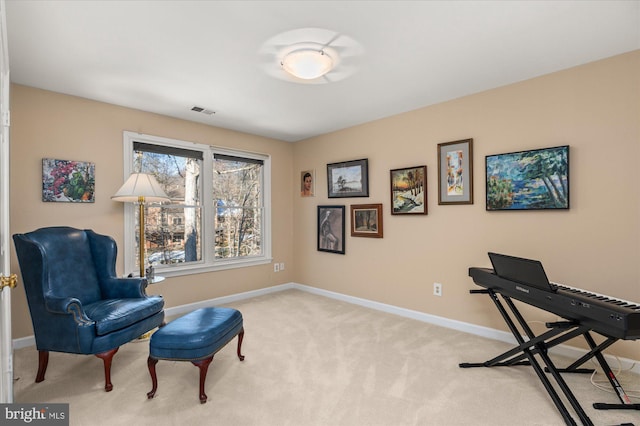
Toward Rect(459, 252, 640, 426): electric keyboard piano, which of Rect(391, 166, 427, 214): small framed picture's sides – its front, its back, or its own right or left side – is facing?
left

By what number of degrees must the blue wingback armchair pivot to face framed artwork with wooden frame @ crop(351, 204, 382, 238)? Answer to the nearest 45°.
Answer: approximately 45° to its left

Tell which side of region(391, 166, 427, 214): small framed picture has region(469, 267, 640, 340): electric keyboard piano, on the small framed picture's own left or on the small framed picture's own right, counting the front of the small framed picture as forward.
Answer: on the small framed picture's own left

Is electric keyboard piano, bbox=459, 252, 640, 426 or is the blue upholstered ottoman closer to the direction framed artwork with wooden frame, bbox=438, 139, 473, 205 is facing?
the blue upholstered ottoman

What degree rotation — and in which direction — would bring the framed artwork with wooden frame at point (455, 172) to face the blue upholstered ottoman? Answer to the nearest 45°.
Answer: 0° — it already faces it

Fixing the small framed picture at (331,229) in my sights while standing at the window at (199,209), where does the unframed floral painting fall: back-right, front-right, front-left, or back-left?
back-right

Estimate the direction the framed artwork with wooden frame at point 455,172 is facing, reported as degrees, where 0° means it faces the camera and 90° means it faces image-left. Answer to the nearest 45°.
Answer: approximately 45°

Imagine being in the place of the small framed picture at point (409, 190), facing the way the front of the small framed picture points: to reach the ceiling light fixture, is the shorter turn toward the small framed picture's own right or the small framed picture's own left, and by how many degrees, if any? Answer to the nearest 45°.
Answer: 0° — it already faces it

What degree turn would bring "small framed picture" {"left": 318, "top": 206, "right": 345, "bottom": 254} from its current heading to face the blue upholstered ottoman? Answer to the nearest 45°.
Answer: approximately 45° to its left

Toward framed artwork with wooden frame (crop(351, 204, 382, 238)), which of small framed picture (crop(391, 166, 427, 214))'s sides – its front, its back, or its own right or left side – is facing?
right
